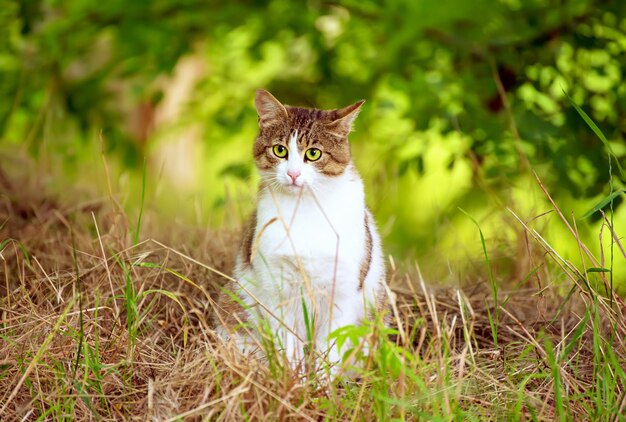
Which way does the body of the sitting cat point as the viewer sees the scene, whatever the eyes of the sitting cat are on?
toward the camera
